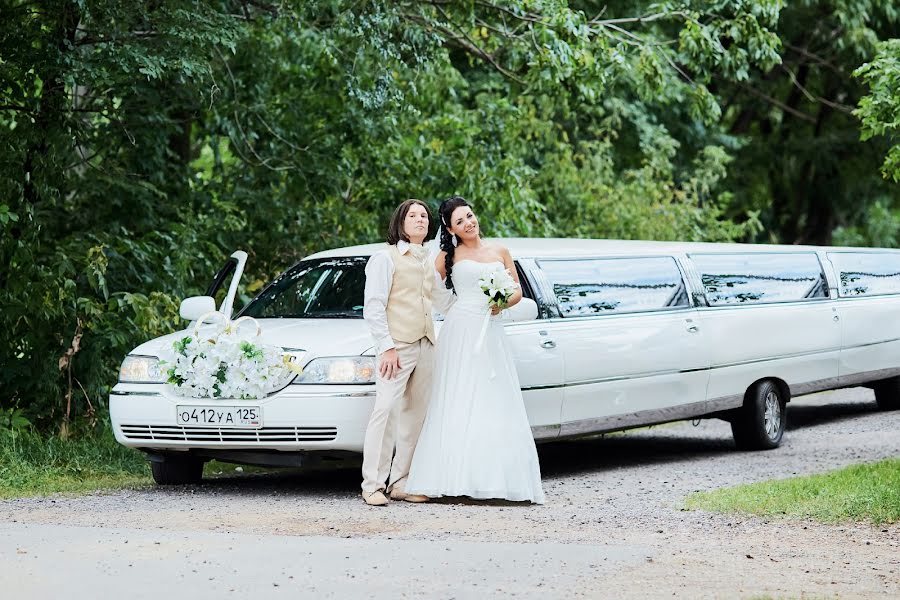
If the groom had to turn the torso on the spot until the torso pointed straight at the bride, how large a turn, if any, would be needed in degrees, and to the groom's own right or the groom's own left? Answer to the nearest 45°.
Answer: approximately 45° to the groom's own left

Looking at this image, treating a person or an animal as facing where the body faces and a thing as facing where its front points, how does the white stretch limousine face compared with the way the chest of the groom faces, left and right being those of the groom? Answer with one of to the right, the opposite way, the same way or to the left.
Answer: to the right

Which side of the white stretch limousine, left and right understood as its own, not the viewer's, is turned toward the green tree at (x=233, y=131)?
right

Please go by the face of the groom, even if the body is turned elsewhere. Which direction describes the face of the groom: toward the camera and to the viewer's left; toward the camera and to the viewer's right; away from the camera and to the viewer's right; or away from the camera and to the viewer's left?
toward the camera and to the viewer's right

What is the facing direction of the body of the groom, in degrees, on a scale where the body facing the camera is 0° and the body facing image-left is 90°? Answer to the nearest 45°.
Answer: approximately 315°
